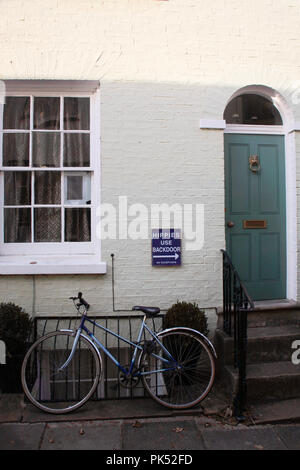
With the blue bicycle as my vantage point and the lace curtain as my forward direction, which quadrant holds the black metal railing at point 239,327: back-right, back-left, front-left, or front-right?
back-right

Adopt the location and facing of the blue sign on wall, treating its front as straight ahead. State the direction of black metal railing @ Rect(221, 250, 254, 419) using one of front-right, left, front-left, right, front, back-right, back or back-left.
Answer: front-left

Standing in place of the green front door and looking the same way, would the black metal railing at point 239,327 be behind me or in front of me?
in front

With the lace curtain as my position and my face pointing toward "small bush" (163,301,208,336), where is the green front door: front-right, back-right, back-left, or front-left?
front-left

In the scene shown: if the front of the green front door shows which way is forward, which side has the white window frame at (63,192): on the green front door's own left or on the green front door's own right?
on the green front door's own right

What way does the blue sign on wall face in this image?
toward the camera

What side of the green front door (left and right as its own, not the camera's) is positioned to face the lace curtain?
right

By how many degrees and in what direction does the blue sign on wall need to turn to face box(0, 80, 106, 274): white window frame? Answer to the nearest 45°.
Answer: approximately 90° to its right

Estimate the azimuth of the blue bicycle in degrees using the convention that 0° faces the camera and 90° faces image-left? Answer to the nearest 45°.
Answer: approximately 90°

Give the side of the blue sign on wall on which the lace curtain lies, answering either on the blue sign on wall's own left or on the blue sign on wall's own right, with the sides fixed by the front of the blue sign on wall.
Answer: on the blue sign on wall's own right

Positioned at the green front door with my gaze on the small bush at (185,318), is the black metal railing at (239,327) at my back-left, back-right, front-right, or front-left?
front-left

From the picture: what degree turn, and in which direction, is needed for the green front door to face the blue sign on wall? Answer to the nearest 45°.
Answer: approximately 45° to its right

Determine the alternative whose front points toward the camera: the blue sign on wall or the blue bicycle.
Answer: the blue sign on wall

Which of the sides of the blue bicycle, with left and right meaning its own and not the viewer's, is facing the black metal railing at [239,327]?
back

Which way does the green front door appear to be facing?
toward the camera
